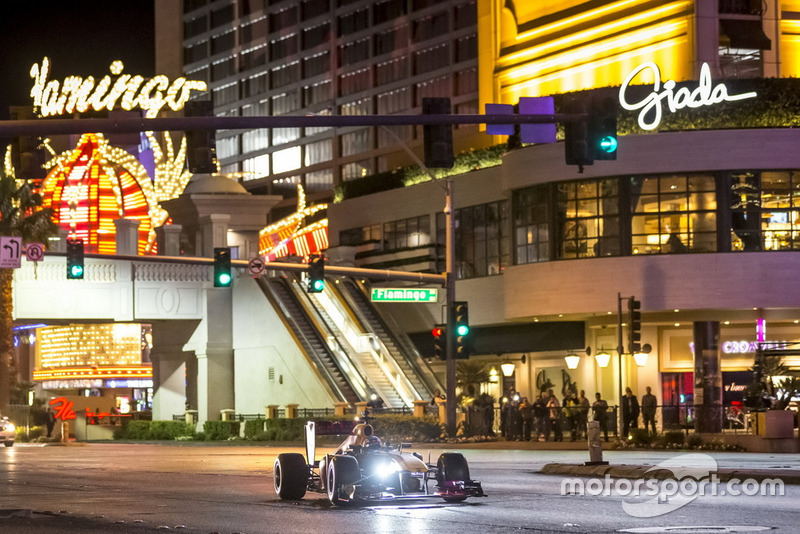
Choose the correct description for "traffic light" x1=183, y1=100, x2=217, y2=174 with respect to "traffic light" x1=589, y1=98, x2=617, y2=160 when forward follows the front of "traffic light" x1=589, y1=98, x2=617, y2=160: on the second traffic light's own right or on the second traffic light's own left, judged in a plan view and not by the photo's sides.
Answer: on the second traffic light's own right

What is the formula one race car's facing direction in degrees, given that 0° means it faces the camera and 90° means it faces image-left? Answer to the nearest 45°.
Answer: approximately 315°

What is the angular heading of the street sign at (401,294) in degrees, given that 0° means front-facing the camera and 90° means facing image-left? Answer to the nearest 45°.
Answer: approximately 0°

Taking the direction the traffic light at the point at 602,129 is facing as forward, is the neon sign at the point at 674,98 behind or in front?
behind

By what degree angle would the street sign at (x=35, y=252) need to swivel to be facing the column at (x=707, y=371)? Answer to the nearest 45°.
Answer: approximately 90° to its left
